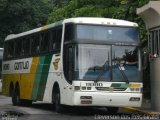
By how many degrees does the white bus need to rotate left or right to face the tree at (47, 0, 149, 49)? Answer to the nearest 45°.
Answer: approximately 135° to its left

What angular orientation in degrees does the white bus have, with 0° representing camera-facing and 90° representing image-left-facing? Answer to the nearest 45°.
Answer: approximately 315°
